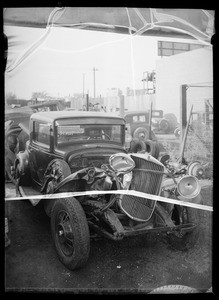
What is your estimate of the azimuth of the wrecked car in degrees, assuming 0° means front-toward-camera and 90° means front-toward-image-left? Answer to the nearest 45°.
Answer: approximately 315°
